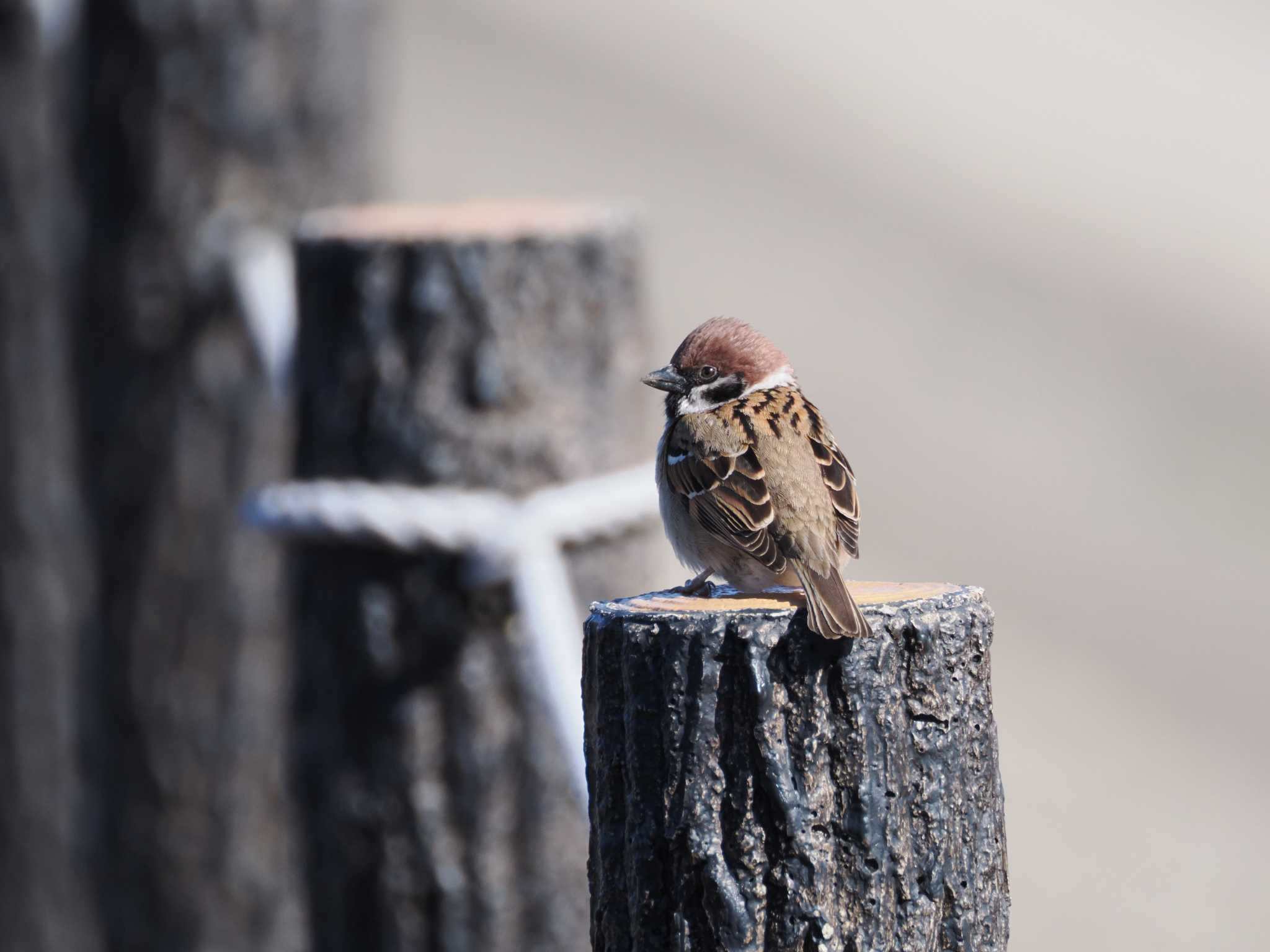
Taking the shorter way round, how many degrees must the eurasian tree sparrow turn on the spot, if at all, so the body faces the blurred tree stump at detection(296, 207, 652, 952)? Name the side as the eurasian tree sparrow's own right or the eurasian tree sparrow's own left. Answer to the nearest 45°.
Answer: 0° — it already faces it

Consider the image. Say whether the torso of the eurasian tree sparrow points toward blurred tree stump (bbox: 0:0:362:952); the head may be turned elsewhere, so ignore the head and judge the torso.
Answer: yes

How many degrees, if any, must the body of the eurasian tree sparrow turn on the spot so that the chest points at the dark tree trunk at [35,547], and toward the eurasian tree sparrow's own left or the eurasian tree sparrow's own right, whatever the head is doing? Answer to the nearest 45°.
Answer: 0° — it already faces it

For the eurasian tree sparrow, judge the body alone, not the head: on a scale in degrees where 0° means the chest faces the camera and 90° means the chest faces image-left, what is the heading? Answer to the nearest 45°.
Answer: approximately 135°
